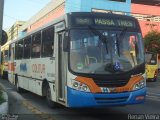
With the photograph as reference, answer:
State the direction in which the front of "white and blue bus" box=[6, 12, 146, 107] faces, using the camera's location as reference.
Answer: facing the viewer and to the right of the viewer
